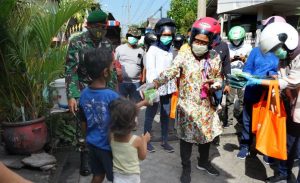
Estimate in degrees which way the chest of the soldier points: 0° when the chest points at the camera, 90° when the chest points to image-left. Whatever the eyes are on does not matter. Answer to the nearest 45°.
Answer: approximately 315°

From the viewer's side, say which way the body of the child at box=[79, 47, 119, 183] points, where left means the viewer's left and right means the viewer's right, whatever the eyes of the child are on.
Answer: facing away from the viewer and to the right of the viewer

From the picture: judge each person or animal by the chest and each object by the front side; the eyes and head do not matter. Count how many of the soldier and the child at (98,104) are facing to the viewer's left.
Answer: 0

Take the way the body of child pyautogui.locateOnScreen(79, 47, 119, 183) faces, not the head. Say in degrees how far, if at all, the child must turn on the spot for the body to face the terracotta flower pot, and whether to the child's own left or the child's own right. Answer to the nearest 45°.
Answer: approximately 90° to the child's own left

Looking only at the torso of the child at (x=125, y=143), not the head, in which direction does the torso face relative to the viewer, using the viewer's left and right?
facing away from the viewer and to the right of the viewer

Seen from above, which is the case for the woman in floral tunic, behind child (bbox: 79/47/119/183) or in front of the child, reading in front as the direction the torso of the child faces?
in front

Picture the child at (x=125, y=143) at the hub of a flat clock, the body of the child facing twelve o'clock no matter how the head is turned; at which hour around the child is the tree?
The tree is roughly at 11 o'clock from the child.

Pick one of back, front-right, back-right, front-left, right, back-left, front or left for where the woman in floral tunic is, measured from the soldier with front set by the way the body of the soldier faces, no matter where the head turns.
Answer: front-left

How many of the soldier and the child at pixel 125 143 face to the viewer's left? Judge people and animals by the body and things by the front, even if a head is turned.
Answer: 0

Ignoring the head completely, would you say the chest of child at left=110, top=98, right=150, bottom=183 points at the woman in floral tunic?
yes

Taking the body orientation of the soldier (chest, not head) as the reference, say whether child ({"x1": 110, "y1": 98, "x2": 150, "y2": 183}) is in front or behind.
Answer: in front

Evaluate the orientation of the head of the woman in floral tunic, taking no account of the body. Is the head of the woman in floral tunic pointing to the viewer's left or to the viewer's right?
to the viewer's left

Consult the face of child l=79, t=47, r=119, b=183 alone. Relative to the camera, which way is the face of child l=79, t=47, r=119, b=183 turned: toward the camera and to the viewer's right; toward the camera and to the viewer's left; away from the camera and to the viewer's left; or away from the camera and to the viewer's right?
away from the camera and to the viewer's right

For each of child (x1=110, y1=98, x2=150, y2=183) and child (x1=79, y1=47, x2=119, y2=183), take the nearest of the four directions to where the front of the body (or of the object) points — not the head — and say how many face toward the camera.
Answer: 0
